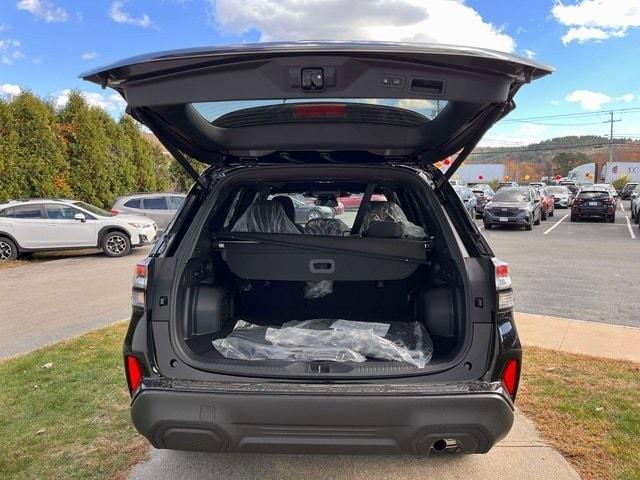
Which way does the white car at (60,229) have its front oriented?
to the viewer's right

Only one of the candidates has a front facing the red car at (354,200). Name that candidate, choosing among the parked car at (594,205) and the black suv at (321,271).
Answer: the black suv

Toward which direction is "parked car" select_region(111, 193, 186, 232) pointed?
to the viewer's right

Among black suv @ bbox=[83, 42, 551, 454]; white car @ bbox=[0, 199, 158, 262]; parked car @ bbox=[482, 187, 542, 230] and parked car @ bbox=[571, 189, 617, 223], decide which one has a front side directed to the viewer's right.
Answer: the white car

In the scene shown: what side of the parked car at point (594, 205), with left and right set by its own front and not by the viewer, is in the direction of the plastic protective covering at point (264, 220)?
back

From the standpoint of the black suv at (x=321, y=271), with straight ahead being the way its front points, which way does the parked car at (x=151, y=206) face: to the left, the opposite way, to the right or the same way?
to the right

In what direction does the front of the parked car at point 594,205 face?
away from the camera

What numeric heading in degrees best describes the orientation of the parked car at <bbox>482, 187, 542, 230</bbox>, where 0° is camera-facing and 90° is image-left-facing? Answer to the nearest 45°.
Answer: approximately 45°

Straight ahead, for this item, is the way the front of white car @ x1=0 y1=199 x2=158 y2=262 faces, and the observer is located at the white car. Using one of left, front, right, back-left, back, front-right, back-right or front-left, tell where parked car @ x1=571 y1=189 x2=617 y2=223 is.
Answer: front

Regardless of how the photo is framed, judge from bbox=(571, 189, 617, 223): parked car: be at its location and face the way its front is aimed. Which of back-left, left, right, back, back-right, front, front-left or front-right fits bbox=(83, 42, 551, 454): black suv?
back

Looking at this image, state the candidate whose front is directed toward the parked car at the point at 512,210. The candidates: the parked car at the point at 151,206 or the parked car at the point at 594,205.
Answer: the parked car at the point at 151,206

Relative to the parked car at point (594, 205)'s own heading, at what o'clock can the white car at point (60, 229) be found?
The white car is roughly at 7 o'clock from the parked car.
